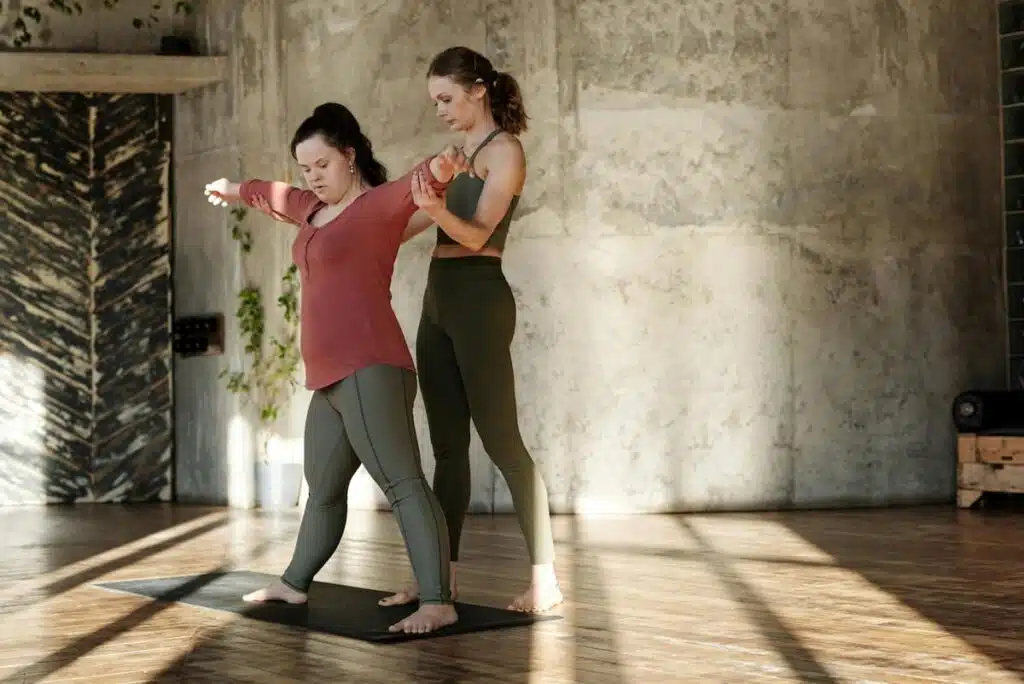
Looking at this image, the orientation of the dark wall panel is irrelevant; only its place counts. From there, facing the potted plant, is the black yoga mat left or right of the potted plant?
right

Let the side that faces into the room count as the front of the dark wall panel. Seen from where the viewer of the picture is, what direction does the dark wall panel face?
facing the viewer

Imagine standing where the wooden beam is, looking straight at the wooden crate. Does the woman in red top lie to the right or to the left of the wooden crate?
right

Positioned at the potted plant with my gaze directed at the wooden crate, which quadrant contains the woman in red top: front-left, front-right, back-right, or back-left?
front-right

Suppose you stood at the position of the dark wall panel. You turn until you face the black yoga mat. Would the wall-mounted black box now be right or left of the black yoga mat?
left

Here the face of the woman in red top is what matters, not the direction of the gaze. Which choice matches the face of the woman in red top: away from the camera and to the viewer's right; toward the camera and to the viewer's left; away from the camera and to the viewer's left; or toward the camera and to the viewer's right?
toward the camera and to the viewer's left

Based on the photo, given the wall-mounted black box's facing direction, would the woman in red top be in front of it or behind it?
in front

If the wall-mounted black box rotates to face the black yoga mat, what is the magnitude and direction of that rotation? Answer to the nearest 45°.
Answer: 0° — it already faces it

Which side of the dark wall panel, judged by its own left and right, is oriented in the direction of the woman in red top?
front

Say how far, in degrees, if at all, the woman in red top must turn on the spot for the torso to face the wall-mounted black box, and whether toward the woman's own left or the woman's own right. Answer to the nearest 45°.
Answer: approximately 135° to the woman's own right

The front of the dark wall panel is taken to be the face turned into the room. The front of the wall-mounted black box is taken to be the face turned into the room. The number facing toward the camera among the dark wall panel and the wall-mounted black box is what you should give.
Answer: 2

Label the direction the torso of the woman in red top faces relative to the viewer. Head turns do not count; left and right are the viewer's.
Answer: facing the viewer and to the left of the viewer

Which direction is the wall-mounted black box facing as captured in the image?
toward the camera
